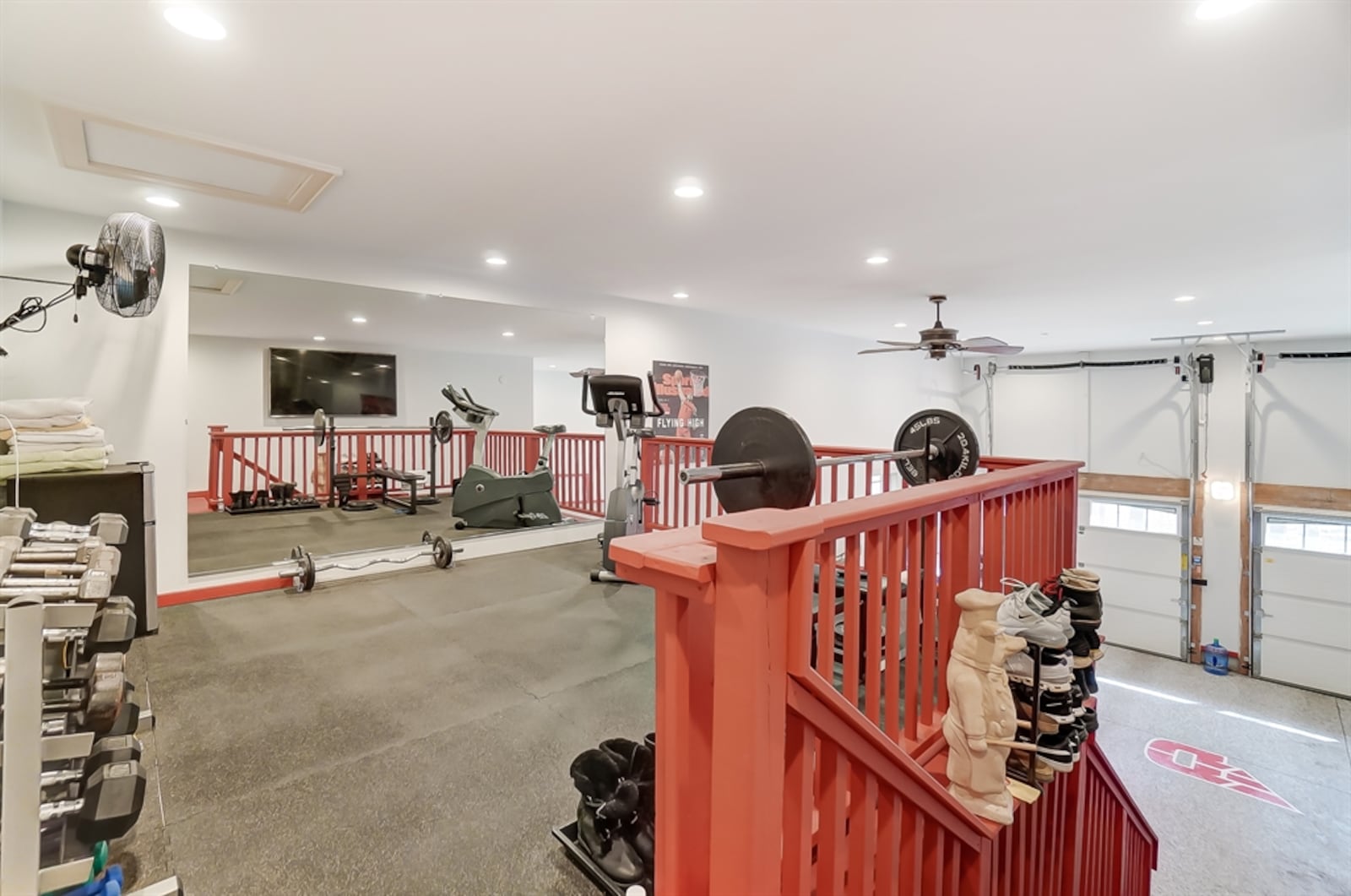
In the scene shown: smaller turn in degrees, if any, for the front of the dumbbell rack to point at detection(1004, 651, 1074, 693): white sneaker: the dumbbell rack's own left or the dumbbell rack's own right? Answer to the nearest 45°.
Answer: approximately 45° to the dumbbell rack's own right

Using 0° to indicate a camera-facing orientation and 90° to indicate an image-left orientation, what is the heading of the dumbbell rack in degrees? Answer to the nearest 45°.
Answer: approximately 270°

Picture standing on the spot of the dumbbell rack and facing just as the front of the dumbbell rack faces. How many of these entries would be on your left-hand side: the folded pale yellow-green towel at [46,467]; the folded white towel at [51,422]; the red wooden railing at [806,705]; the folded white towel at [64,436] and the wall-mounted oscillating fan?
4

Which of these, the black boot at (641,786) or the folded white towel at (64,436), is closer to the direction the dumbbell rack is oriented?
the black boot

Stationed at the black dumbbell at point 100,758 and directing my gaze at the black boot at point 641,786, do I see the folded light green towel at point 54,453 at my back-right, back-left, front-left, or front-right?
back-left

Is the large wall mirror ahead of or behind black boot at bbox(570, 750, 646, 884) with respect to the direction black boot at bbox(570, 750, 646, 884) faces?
behind

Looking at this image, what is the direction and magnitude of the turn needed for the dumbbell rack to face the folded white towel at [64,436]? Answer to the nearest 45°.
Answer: approximately 90° to its left
